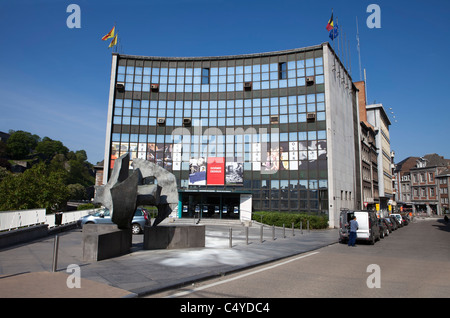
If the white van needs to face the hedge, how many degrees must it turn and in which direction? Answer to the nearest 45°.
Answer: approximately 45° to its left

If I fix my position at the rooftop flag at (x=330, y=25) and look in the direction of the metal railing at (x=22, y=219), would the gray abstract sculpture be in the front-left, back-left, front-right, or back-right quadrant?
front-left

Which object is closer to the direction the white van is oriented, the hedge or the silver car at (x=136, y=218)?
the hedge

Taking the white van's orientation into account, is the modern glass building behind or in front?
in front

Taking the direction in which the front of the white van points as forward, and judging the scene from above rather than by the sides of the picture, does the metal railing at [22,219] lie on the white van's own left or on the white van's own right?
on the white van's own left

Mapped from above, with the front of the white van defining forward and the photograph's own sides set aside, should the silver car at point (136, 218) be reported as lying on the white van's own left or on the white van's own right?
on the white van's own left

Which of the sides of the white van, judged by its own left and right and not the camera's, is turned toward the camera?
back

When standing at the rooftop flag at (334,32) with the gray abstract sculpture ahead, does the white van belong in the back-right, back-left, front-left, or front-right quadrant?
front-left

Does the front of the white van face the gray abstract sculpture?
no
